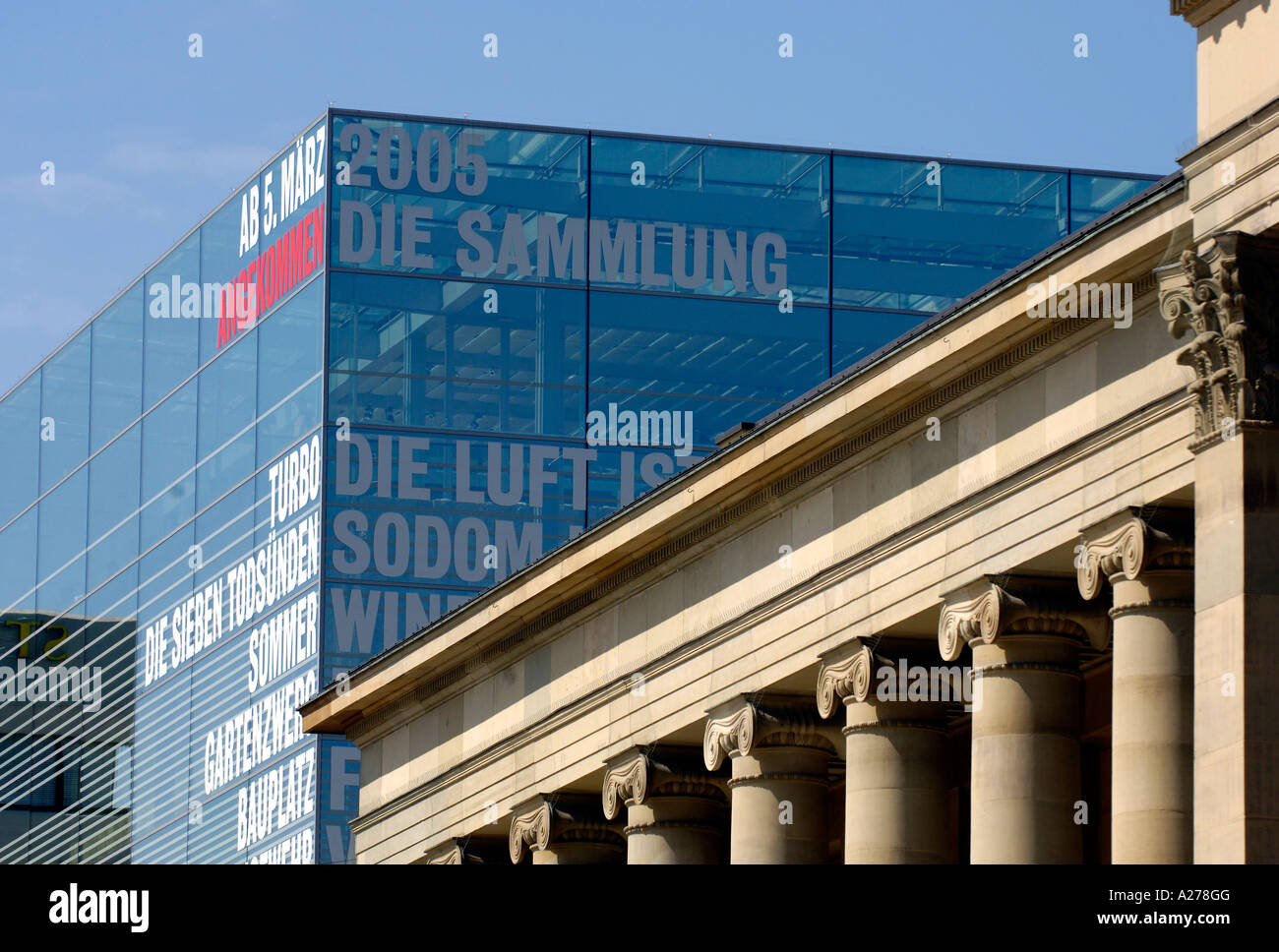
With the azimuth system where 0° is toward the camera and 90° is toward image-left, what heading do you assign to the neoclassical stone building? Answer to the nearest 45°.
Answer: approximately 45°
